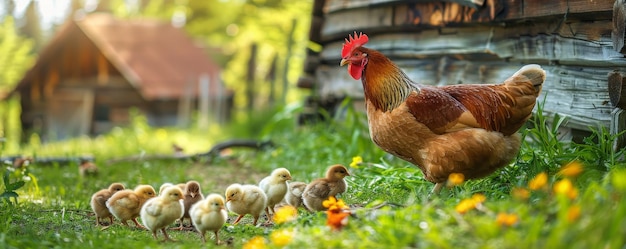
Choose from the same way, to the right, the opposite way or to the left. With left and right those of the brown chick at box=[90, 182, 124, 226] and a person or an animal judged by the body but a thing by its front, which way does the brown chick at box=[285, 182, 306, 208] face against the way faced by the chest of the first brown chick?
the same way

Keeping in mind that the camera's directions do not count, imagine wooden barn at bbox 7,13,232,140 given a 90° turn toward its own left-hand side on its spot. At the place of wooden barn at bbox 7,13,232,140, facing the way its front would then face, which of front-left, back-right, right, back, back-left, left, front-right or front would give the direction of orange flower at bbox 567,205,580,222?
front-right

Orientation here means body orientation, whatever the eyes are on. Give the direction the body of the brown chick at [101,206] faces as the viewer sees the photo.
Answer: to the viewer's right

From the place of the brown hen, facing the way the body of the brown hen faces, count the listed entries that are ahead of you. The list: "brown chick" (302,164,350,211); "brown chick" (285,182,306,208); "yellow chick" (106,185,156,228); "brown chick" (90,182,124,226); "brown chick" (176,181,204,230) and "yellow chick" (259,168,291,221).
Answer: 6

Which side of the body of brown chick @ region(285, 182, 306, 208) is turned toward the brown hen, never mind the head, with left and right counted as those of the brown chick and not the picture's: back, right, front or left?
front

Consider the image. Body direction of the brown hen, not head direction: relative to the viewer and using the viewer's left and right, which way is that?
facing to the left of the viewer

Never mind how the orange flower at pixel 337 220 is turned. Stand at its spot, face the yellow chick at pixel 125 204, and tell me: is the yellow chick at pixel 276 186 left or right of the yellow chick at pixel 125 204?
right

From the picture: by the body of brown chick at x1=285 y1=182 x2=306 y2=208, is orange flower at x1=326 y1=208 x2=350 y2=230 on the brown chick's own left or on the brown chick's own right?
on the brown chick's own right

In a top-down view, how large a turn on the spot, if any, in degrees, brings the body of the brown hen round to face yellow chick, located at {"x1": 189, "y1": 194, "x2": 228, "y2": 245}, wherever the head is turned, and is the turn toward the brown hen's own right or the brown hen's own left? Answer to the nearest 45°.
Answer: approximately 45° to the brown hen's own left
